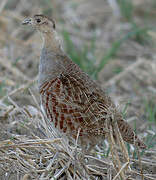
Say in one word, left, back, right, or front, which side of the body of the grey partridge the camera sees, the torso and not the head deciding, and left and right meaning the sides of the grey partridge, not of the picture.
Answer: left
